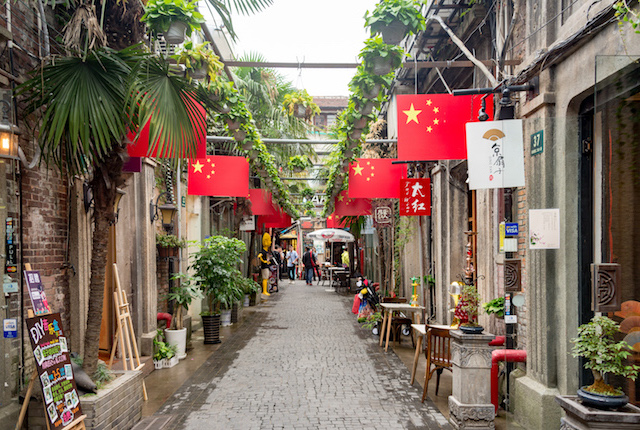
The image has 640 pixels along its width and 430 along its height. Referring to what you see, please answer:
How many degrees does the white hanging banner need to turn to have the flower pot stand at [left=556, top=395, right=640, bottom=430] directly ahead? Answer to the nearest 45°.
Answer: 0° — it already faces it

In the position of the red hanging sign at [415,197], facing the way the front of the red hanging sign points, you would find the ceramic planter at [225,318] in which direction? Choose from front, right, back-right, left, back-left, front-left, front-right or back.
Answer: back-right

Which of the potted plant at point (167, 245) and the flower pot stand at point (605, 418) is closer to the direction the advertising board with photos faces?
the flower pot stand

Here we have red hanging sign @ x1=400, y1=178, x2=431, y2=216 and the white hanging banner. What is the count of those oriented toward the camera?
2

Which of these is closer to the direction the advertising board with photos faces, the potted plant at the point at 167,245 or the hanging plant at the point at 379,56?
the hanging plant

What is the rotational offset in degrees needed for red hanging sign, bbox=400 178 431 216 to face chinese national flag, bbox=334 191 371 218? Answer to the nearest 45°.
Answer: approximately 180°

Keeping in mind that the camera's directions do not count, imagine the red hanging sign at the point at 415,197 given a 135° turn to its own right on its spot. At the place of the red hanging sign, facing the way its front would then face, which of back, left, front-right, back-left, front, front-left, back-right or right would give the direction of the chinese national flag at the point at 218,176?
front-left

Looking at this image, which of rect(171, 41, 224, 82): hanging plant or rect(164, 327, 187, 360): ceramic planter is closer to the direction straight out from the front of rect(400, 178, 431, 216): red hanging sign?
the hanging plant

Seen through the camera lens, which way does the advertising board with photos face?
facing the viewer and to the right of the viewer

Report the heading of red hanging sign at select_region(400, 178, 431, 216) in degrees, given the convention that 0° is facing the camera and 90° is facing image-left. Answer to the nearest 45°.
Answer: approximately 0°

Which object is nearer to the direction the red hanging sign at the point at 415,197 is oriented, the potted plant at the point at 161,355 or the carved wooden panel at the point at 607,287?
the carved wooden panel

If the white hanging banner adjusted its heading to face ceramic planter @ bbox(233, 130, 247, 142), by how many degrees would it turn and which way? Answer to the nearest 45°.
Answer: approximately 135° to its right
